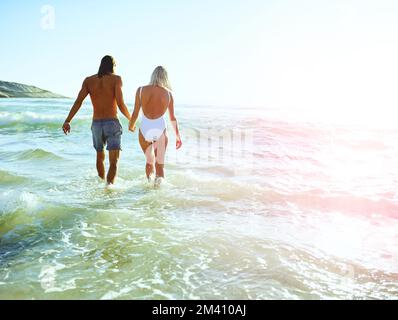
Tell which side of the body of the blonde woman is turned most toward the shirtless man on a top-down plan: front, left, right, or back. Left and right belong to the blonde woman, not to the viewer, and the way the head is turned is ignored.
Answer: left

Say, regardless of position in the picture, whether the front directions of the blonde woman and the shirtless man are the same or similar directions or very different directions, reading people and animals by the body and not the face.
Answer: same or similar directions

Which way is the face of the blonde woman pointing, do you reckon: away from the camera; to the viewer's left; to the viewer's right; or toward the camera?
away from the camera

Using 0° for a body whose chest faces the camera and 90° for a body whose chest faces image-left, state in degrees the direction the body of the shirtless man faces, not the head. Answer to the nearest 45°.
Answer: approximately 180°

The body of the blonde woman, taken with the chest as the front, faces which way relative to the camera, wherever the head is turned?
away from the camera

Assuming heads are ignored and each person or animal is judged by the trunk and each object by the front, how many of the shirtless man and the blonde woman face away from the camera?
2

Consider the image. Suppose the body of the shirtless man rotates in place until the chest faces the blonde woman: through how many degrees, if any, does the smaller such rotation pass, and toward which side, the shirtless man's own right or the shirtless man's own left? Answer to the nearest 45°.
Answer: approximately 90° to the shirtless man's own right
